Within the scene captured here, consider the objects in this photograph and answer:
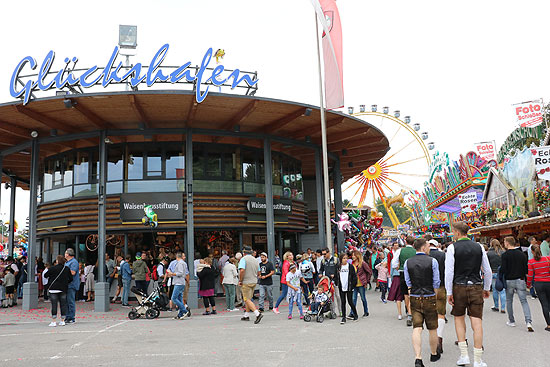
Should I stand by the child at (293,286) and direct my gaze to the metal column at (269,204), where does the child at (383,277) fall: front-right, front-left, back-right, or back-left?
front-right

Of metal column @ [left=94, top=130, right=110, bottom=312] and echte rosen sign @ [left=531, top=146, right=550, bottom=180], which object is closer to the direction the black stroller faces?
the metal column

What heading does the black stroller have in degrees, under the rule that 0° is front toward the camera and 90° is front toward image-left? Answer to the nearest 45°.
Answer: approximately 90°

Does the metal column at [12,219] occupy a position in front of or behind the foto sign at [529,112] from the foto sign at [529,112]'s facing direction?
in front

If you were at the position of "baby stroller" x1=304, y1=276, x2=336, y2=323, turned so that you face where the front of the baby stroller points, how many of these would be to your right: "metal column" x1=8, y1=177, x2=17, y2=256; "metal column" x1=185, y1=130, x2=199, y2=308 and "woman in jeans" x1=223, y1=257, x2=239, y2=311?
3

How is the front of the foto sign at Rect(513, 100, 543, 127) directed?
toward the camera

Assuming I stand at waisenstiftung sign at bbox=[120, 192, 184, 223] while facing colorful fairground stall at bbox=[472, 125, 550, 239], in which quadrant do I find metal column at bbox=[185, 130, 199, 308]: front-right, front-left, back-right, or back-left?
front-right

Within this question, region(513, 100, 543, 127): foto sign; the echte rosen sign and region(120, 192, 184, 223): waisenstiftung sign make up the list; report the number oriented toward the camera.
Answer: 3

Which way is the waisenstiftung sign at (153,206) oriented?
toward the camera

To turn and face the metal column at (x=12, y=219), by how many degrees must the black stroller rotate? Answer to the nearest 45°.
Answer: approximately 45° to its right

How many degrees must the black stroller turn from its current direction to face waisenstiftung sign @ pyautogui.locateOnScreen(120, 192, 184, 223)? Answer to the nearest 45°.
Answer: approximately 90° to its right

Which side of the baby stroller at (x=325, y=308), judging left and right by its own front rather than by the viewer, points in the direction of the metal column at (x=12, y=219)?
right

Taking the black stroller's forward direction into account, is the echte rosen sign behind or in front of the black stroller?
behind

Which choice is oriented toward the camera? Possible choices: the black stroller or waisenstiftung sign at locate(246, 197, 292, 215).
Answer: the waisenstiftung sign
